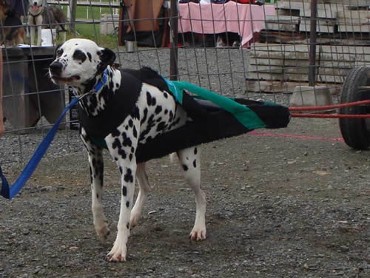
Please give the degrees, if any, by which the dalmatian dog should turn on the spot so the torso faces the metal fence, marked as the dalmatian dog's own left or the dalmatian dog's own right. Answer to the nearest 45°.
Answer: approximately 135° to the dalmatian dog's own right

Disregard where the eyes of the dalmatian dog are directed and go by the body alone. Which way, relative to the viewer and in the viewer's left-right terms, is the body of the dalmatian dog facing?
facing the viewer and to the left of the viewer

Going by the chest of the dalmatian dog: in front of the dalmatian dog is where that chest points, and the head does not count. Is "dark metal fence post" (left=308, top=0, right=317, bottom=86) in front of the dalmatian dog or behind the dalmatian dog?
behind

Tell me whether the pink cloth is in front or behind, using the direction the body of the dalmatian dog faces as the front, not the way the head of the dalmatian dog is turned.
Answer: behind

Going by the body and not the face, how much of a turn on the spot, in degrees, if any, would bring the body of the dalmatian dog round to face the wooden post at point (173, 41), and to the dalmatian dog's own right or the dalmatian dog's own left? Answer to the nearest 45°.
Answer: approximately 135° to the dalmatian dog's own right
